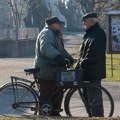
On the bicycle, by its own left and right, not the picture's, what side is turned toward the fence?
left

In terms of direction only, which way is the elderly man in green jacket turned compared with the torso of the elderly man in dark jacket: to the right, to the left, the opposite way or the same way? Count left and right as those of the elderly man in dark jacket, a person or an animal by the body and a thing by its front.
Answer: the opposite way

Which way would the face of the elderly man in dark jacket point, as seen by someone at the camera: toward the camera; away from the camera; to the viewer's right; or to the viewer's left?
to the viewer's left

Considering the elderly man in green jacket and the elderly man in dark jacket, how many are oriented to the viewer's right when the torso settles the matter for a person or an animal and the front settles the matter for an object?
1

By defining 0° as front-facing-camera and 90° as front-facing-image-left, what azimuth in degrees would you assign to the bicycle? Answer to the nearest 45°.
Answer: approximately 270°

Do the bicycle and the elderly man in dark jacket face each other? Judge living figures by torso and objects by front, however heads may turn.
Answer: yes

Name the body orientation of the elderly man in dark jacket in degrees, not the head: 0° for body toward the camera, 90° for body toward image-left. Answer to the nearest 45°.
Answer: approximately 90°

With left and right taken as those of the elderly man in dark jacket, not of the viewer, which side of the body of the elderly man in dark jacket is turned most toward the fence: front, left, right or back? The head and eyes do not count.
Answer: right

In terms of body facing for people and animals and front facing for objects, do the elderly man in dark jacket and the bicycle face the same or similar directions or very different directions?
very different directions

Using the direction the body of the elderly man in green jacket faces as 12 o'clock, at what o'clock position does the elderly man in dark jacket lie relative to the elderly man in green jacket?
The elderly man in dark jacket is roughly at 12 o'clock from the elderly man in green jacket.

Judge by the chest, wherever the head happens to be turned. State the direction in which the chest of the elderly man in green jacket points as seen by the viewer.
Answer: to the viewer's right
